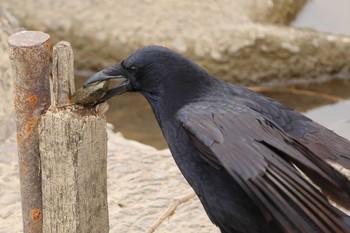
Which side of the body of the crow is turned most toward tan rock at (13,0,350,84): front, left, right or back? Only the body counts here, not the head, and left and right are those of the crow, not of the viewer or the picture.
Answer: right

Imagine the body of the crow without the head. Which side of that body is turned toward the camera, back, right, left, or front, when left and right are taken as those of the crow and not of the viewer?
left

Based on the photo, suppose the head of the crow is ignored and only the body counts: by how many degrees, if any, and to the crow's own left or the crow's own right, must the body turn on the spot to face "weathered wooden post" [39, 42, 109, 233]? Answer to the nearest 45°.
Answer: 0° — it already faces it

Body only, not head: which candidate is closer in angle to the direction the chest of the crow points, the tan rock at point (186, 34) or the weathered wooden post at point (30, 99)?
the weathered wooden post

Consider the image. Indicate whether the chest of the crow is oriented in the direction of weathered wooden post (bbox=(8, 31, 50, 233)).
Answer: yes

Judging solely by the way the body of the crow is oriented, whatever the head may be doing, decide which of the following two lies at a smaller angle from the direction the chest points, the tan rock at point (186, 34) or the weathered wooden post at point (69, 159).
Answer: the weathered wooden post
